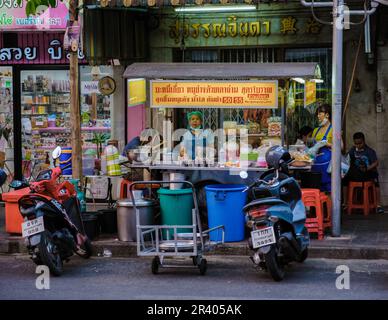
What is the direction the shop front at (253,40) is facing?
toward the camera

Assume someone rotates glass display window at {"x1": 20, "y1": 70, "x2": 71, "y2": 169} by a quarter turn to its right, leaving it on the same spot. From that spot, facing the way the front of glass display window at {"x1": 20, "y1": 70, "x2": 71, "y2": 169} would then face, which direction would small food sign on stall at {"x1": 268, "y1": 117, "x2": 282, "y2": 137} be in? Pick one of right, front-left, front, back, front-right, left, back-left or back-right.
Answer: back-left

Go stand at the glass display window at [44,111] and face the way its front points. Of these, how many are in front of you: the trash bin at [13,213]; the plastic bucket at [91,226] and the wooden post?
3

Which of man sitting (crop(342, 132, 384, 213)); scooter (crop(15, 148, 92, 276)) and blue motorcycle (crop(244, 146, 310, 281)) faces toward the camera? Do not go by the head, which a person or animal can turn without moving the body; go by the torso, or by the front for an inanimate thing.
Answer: the man sitting

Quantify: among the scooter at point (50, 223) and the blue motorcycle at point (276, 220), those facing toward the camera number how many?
0

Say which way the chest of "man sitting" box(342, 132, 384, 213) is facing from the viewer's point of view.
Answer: toward the camera

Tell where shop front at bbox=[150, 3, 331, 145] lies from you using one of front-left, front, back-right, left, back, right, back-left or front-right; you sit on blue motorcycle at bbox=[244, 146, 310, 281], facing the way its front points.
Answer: front-left

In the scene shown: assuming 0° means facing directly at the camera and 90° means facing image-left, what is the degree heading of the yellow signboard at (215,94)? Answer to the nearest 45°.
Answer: approximately 0°

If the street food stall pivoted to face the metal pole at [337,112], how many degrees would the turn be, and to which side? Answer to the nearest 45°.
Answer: approximately 45° to its left

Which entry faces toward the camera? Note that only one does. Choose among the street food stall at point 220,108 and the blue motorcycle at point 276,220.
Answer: the street food stall

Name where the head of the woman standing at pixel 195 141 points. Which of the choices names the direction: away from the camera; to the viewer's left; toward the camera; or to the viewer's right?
toward the camera

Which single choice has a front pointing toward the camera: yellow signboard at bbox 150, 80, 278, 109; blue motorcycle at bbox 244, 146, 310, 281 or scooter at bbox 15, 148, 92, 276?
the yellow signboard

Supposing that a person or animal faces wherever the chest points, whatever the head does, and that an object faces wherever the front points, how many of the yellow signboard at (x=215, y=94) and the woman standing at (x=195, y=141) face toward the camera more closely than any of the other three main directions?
2
